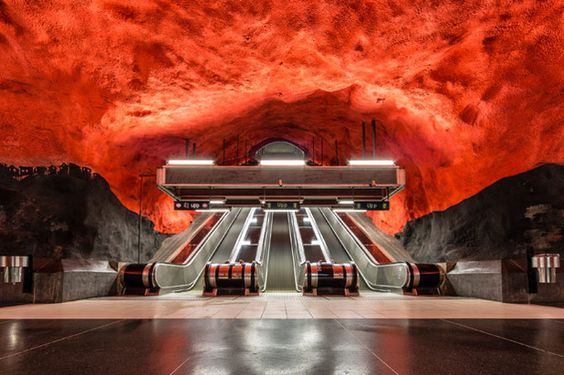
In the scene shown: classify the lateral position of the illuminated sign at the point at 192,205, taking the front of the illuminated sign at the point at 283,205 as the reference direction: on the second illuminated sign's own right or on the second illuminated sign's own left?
on the second illuminated sign's own right

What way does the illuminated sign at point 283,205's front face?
toward the camera

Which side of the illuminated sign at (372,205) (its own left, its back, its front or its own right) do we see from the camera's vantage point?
front

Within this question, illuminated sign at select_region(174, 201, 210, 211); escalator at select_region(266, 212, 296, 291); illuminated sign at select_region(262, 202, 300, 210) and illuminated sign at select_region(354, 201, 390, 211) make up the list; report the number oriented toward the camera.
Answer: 4

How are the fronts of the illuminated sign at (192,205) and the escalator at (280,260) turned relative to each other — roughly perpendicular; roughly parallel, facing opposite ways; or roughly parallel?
roughly parallel

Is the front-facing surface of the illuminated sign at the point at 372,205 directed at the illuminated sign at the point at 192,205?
no

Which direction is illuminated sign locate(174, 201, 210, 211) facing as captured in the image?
toward the camera

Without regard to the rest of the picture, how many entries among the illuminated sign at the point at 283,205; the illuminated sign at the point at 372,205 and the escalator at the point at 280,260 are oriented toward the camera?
3

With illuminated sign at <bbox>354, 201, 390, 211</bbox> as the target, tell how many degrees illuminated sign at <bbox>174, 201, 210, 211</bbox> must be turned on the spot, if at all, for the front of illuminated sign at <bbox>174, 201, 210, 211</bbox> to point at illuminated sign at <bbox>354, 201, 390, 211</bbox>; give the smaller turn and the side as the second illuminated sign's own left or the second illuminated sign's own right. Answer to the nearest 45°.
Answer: approximately 90° to the second illuminated sign's own left

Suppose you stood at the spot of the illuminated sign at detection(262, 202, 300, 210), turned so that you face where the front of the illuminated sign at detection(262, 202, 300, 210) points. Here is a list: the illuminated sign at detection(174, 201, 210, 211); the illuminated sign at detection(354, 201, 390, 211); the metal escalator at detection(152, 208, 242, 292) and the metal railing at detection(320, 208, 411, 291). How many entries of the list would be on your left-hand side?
2
